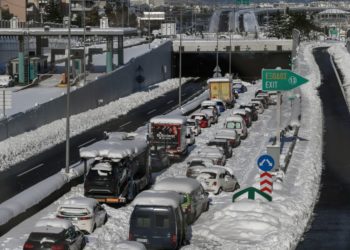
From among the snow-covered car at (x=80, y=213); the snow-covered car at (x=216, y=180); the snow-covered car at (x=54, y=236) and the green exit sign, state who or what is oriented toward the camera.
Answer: the green exit sign

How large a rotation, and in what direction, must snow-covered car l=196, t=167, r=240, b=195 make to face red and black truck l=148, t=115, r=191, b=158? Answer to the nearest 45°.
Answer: approximately 45° to its left

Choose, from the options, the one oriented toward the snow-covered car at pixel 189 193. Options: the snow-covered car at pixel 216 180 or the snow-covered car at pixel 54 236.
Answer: the snow-covered car at pixel 54 236

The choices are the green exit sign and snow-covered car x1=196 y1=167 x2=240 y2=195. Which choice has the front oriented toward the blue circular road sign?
the green exit sign

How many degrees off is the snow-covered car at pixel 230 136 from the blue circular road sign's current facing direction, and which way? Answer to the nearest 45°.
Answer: approximately 180°

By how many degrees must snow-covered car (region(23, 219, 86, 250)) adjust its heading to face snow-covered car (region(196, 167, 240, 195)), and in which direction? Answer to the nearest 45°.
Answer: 0° — it already faces it

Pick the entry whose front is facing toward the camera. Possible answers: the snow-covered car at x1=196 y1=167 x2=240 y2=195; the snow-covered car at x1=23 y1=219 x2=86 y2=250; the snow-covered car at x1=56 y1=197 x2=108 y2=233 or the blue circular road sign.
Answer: the blue circular road sign

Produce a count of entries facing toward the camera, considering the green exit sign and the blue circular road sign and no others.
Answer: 2

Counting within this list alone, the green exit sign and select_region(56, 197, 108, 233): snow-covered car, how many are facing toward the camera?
1

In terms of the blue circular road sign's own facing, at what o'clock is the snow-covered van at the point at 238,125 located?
The snow-covered van is roughly at 6 o'clock from the blue circular road sign.

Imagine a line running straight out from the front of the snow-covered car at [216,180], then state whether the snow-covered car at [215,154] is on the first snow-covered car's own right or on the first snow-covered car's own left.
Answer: on the first snow-covered car's own left

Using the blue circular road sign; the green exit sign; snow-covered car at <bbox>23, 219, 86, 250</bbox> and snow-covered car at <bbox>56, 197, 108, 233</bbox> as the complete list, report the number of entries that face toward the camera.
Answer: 2

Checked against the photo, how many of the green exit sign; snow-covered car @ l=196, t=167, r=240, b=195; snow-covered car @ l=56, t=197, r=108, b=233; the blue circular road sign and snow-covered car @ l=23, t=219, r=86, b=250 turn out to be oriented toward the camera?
2

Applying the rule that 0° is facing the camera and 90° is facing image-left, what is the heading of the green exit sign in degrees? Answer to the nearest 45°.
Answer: approximately 0°

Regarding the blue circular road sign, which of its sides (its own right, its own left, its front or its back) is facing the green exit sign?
back
